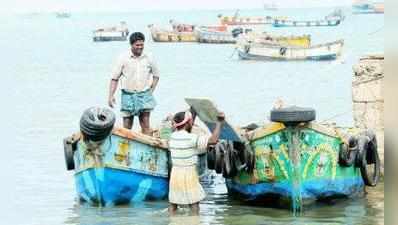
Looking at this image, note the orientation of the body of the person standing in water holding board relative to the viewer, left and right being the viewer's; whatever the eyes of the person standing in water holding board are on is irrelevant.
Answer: facing away from the viewer and to the right of the viewer

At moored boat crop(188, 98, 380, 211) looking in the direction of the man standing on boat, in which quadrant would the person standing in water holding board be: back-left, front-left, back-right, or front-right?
front-left

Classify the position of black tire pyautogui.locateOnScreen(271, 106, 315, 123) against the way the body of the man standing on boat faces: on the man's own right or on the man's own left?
on the man's own left

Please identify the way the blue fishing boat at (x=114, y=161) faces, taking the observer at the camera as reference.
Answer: facing the viewer and to the left of the viewer

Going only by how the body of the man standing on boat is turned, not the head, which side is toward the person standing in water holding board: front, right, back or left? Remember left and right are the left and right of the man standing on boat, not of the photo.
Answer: front

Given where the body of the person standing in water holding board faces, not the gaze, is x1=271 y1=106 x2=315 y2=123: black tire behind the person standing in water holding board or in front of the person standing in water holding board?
in front

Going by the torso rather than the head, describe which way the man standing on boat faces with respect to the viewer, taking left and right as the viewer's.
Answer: facing the viewer
